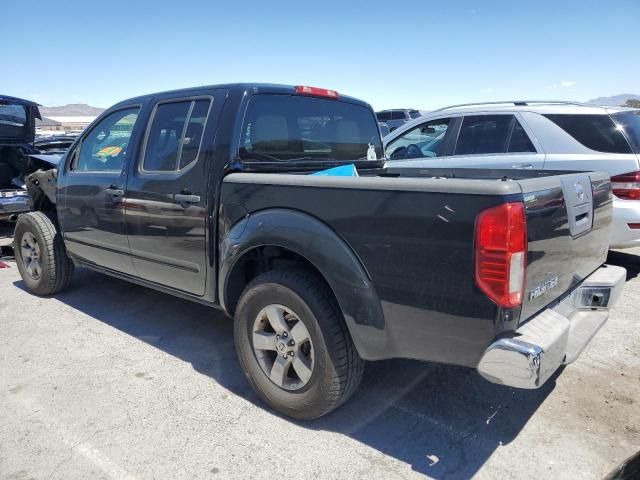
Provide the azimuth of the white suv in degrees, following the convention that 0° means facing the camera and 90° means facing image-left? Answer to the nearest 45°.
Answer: approximately 135°

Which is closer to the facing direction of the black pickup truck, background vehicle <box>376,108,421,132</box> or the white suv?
the background vehicle

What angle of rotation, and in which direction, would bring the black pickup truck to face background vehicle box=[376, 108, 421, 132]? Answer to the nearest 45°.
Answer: approximately 45° to its right

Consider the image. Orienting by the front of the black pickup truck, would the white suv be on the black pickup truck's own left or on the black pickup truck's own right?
on the black pickup truck's own right

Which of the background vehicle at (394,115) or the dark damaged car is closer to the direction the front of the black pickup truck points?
the dark damaged car

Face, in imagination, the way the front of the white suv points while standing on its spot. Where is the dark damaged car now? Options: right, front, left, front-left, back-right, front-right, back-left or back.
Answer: front-left

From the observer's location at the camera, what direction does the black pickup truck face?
facing away from the viewer and to the left of the viewer
